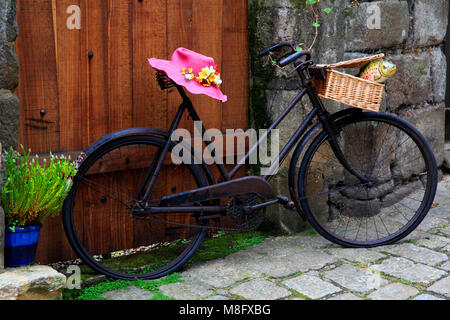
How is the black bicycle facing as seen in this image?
to the viewer's right

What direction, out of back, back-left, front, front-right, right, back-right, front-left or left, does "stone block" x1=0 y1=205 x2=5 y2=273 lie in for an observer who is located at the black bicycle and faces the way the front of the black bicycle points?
back-right

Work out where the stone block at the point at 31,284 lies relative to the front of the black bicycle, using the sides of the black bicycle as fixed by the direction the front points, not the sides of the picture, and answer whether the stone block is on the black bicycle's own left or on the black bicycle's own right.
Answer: on the black bicycle's own right
